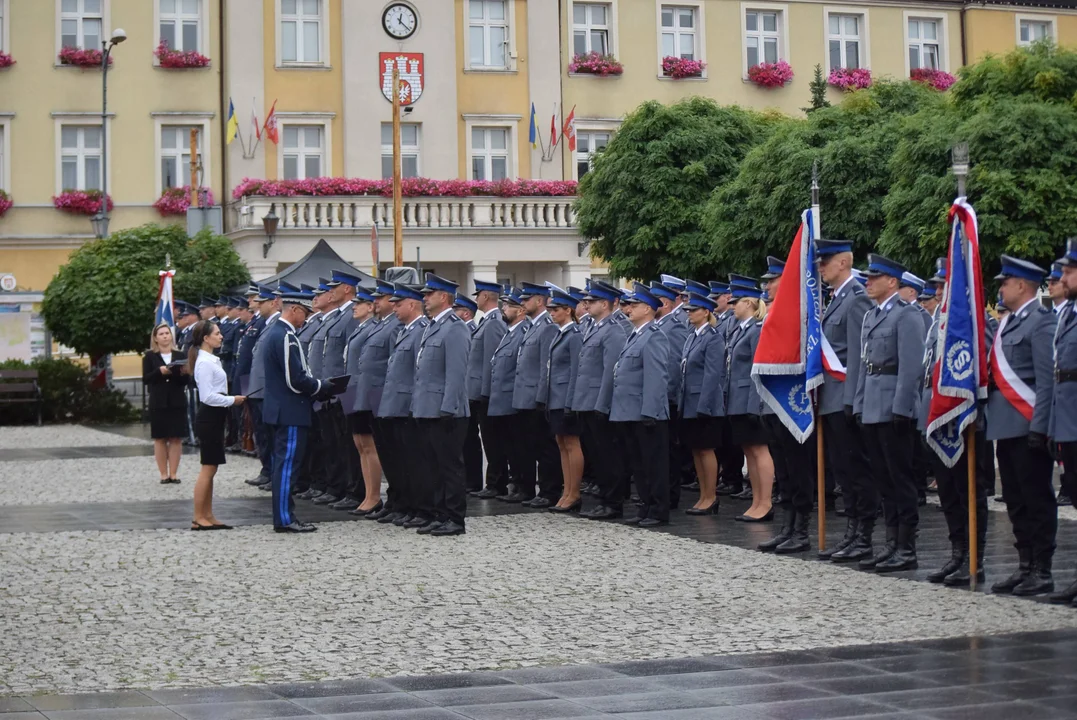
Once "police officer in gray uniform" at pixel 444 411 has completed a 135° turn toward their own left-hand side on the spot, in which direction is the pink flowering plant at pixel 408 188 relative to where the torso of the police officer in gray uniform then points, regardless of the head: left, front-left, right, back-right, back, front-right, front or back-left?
left

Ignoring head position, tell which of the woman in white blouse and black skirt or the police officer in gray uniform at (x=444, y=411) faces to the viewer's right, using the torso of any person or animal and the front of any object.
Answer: the woman in white blouse and black skirt

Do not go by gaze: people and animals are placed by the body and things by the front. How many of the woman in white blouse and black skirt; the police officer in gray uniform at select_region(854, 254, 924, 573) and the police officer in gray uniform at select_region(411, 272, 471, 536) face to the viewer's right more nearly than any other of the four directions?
1

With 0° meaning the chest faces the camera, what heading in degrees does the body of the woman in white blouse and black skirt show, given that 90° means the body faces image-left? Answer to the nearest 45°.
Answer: approximately 270°

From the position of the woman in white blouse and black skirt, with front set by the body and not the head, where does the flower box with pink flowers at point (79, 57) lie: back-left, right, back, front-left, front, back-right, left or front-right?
left

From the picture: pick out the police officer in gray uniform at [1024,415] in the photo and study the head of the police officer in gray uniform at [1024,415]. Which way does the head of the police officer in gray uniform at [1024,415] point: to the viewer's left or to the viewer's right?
to the viewer's left

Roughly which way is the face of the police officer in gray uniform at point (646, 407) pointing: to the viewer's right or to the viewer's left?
to the viewer's left

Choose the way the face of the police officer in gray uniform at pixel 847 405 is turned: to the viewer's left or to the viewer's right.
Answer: to the viewer's left

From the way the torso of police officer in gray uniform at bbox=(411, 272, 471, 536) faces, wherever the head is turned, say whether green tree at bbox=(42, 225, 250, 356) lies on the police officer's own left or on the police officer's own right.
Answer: on the police officer's own right

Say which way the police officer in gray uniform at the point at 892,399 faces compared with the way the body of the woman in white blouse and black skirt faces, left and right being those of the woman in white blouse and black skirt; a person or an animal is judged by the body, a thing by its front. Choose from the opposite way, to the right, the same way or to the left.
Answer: the opposite way

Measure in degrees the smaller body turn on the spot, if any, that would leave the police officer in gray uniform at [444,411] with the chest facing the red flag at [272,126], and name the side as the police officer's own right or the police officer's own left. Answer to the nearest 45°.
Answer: approximately 135° to the police officer's own right

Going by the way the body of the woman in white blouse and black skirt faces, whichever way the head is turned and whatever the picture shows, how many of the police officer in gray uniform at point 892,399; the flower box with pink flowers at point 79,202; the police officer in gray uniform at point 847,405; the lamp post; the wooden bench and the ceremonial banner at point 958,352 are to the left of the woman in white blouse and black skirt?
3
